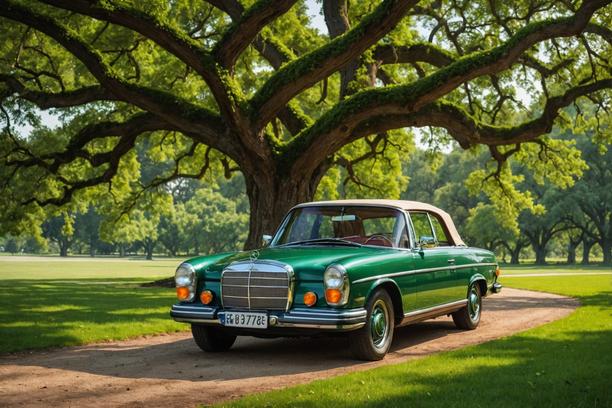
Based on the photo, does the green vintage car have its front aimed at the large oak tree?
no

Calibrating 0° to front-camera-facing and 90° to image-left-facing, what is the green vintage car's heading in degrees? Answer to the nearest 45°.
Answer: approximately 45°
